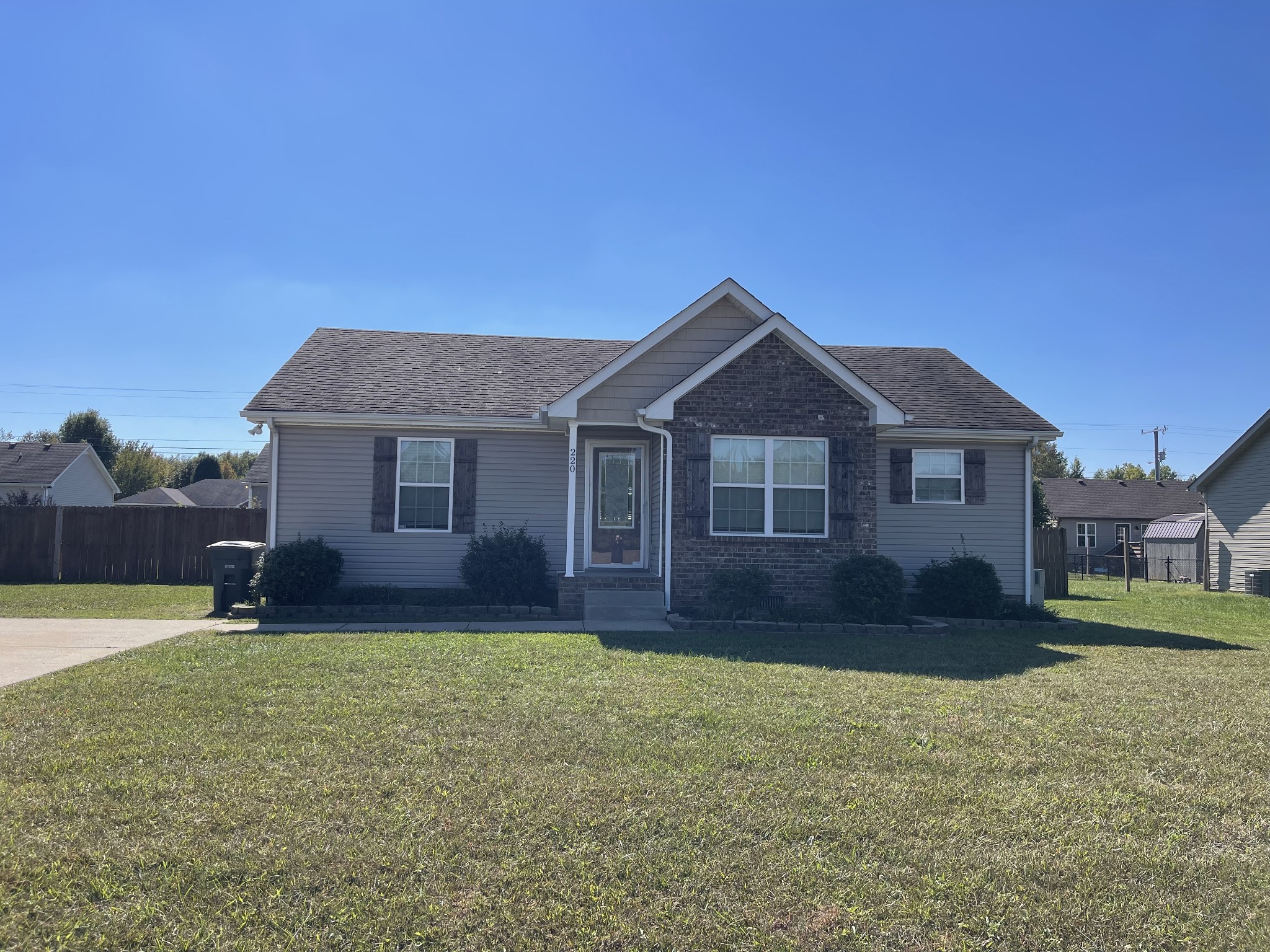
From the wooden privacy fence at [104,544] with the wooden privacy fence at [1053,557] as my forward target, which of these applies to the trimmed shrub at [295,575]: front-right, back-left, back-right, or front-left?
front-right

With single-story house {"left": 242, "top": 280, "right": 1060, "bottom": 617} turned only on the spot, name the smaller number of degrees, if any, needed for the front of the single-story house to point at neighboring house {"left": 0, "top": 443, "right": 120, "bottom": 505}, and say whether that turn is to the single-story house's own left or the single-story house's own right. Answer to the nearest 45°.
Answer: approximately 135° to the single-story house's own right

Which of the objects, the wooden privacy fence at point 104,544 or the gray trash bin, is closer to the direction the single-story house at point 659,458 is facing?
the gray trash bin

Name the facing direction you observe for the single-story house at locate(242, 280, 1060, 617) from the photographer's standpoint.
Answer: facing the viewer
